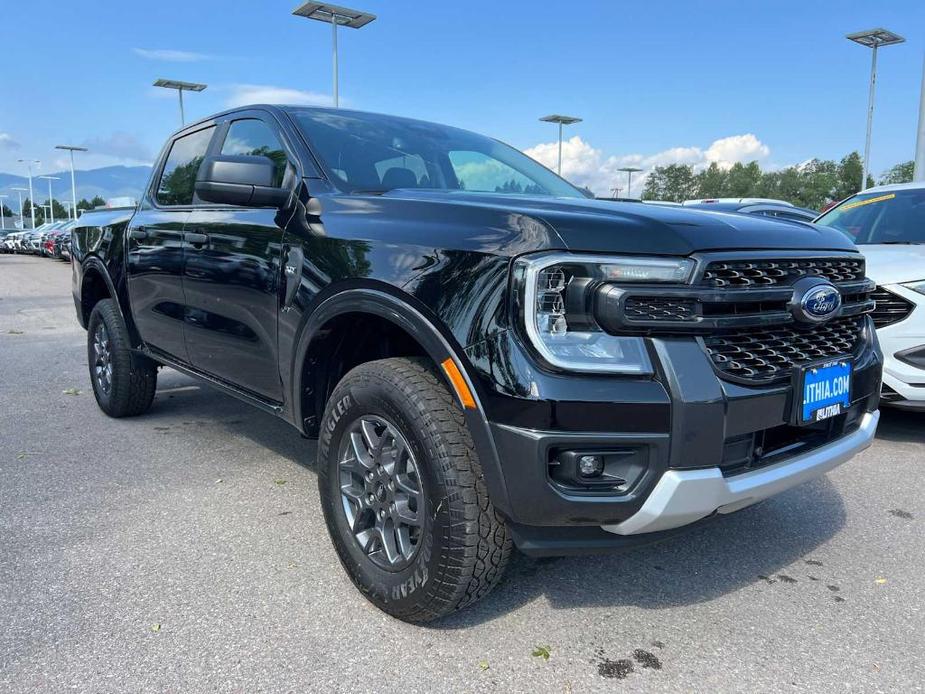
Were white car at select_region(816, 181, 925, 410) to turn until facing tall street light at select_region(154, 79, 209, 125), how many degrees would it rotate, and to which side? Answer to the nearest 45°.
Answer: approximately 90° to its right

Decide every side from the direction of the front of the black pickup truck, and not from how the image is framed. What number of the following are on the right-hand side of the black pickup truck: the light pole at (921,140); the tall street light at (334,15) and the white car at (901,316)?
0

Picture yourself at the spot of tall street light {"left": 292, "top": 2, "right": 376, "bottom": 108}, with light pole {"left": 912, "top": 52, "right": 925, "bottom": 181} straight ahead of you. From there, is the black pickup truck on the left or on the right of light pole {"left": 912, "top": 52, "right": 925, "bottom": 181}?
right

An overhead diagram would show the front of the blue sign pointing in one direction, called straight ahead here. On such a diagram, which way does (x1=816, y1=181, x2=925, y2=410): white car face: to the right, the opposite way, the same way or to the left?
to the right

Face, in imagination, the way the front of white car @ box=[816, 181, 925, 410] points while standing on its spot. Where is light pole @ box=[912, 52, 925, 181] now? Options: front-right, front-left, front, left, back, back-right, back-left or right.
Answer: back-right

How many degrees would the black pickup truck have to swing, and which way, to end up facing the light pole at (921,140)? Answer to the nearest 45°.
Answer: approximately 90° to its left

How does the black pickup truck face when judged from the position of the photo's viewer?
facing the viewer and to the right of the viewer

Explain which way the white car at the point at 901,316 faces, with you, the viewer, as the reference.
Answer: facing the viewer and to the left of the viewer

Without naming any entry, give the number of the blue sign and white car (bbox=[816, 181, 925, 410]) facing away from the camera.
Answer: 0

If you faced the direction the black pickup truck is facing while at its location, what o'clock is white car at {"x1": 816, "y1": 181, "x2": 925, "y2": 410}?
The white car is roughly at 9 o'clock from the black pickup truck.

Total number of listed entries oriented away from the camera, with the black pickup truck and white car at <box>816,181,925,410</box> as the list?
0

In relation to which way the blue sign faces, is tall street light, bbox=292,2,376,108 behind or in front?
behind

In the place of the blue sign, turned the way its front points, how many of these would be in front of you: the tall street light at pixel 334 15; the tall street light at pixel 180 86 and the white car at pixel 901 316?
0

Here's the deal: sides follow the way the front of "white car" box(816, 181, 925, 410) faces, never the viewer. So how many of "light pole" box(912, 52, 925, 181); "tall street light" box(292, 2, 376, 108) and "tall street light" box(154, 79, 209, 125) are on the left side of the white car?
0

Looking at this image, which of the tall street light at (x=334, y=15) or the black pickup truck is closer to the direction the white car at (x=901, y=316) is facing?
the black pickup truck
